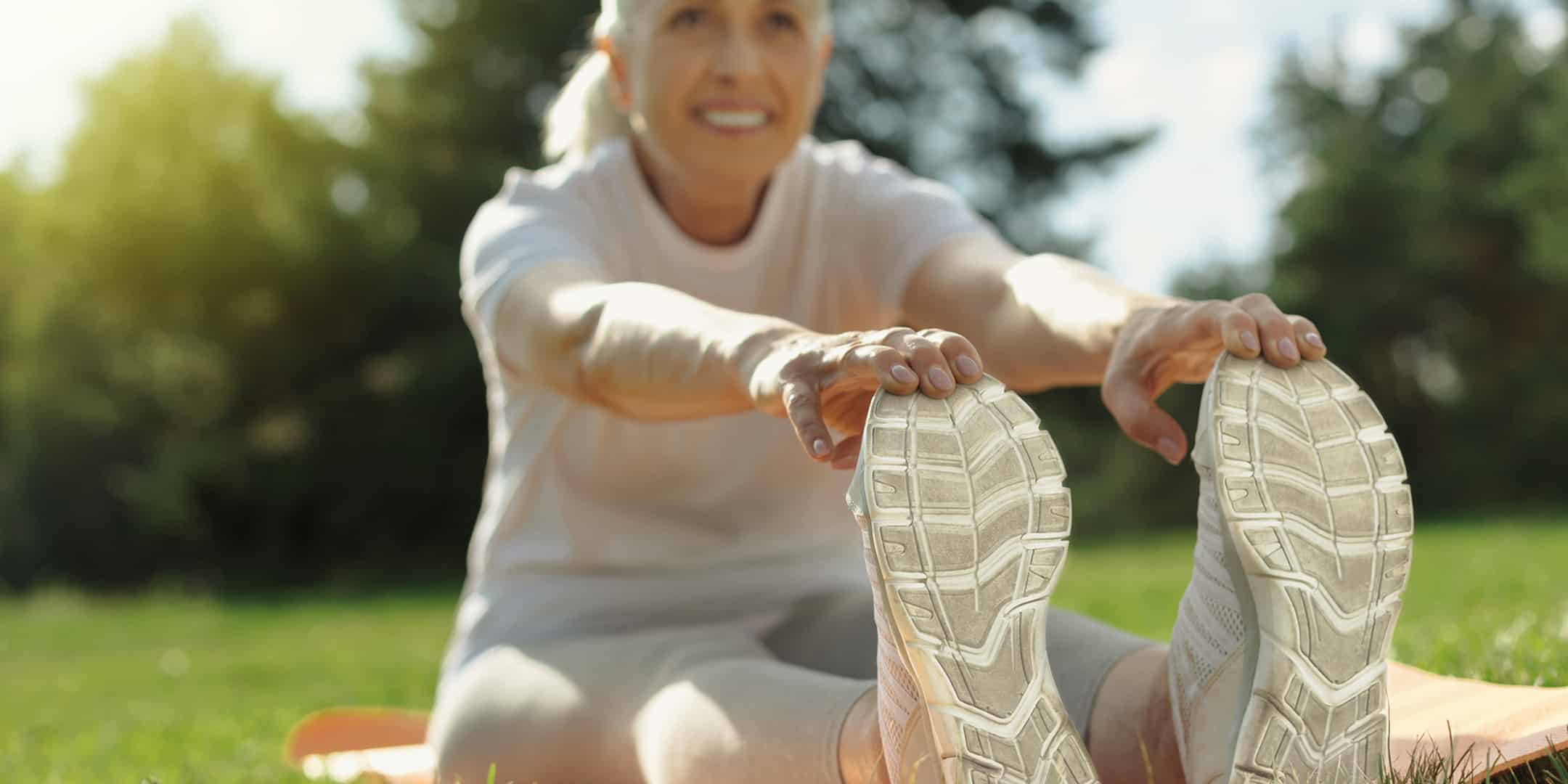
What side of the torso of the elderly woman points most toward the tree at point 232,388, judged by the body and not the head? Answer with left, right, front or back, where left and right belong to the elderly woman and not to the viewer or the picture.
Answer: back

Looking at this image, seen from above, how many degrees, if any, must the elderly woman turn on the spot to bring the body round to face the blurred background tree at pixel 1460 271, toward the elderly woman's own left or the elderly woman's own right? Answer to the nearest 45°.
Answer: approximately 135° to the elderly woman's own left

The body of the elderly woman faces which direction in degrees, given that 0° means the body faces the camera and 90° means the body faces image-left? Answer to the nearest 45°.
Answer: approximately 315°

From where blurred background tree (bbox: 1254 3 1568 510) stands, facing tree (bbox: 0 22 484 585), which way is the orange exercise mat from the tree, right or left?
left

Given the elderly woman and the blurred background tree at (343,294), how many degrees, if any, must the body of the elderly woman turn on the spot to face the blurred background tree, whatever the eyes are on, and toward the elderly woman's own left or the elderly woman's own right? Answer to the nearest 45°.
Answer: approximately 180°
